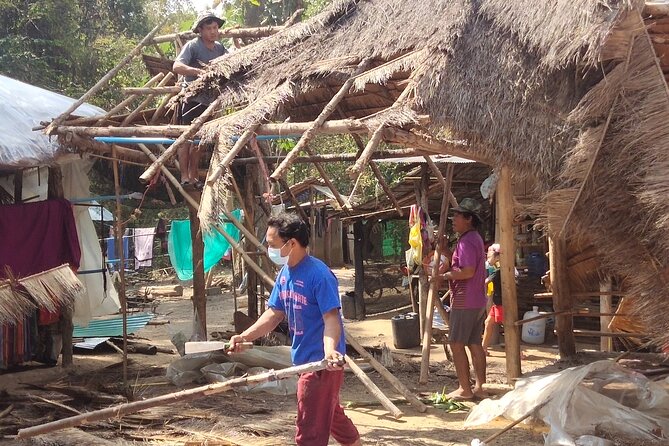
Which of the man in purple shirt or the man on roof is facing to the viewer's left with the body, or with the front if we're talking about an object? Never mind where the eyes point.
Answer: the man in purple shirt

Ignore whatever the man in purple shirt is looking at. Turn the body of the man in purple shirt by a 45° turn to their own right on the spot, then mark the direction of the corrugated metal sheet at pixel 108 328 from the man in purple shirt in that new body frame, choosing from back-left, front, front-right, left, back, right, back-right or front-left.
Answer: front

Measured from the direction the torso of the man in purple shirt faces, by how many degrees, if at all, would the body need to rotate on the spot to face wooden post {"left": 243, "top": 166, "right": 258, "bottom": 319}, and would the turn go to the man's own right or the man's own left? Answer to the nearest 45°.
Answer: approximately 45° to the man's own right

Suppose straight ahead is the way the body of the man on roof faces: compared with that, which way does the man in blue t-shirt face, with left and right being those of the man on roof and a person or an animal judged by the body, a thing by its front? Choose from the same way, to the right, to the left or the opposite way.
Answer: to the right

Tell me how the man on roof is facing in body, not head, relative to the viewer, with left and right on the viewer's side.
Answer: facing the viewer and to the right of the viewer

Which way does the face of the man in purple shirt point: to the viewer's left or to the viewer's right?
to the viewer's left

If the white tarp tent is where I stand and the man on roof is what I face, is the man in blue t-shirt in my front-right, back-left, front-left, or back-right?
front-right

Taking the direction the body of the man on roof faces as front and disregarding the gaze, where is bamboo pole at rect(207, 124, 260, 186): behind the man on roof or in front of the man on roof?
in front

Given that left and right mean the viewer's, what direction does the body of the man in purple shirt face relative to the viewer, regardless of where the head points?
facing to the left of the viewer

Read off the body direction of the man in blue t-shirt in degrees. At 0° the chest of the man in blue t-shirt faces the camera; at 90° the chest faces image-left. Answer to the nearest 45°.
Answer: approximately 45°

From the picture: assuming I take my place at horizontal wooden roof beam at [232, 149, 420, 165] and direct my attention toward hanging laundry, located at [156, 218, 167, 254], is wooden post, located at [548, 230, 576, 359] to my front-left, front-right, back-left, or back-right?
back-right
